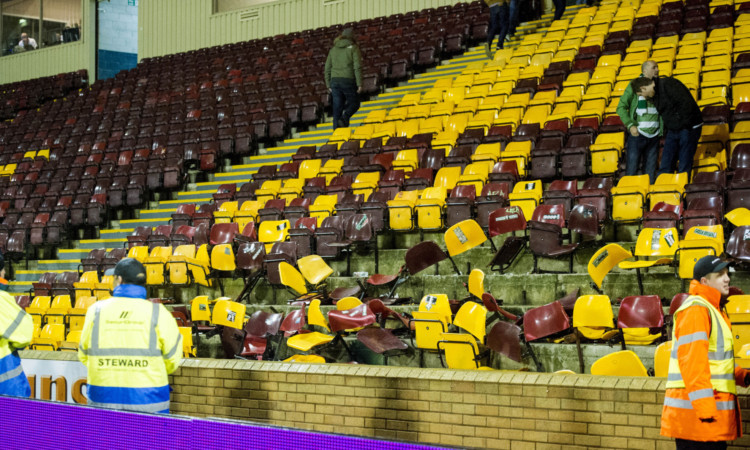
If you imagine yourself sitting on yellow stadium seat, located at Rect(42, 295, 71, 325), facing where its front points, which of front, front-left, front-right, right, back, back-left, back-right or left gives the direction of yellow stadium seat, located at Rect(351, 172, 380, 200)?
back-left

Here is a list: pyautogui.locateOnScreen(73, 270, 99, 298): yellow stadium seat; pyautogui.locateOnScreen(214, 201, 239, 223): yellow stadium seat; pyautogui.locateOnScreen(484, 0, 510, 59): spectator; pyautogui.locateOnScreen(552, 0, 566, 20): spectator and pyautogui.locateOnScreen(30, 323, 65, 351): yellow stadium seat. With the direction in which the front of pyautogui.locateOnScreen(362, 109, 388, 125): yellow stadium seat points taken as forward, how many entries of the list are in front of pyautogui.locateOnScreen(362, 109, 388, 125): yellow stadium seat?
3

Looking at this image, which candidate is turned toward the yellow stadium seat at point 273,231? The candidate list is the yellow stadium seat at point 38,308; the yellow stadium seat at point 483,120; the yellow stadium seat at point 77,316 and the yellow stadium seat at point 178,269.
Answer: the yellow stadium seat at point 483,120

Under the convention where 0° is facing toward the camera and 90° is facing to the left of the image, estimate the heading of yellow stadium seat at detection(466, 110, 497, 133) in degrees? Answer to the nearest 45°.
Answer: approximately 45°

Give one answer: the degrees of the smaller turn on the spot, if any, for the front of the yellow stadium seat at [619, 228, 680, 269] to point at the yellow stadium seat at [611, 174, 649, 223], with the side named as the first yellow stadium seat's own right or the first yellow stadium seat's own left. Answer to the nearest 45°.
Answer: approximately 135° to the first yellow stadium seat's own right

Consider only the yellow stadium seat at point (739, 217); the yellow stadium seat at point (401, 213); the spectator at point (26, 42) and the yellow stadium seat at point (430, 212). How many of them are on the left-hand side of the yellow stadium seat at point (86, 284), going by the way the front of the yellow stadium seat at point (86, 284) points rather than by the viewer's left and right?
3

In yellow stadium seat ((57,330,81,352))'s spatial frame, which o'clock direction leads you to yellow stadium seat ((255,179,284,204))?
yellow stadium seat ((255,179,284,204)) is roughly at 6 o'clock from yellow stadium seat ((57,330,81,352)).

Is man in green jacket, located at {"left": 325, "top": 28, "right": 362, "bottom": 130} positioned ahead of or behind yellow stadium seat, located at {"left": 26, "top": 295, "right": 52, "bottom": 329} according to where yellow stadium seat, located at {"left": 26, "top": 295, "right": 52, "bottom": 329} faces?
behind

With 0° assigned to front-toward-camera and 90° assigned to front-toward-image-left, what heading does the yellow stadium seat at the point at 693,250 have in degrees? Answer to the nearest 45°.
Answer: approximately 45°

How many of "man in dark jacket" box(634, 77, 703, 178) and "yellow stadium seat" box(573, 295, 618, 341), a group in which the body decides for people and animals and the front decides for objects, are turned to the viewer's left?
1

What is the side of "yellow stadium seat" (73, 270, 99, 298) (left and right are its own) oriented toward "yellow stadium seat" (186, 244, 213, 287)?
left

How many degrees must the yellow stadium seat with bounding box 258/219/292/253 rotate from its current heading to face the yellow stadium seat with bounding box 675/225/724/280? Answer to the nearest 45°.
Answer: approximately 45° to its left

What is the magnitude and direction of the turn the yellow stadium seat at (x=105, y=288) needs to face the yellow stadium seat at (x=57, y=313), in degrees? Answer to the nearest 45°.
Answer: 0° — it already faces it

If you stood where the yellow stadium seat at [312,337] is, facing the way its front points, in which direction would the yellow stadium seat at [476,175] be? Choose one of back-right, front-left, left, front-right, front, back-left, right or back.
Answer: back

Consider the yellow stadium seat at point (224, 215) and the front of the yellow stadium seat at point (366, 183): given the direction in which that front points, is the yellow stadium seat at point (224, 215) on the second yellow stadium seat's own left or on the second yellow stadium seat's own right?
on the second yellow stadium seat's own right
